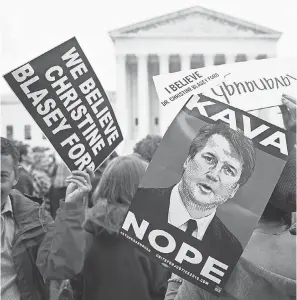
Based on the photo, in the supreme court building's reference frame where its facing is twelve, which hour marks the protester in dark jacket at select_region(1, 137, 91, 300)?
The protester in dark jacket is roughly at 12 o'clock from the supreme court building.

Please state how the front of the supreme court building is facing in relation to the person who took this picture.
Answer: facing the viewer

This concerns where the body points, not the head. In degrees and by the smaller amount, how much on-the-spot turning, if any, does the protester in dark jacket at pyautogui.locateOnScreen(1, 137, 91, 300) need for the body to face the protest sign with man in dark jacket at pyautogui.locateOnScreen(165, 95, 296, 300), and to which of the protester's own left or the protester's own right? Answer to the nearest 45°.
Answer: approximately 45° to the protester's own left

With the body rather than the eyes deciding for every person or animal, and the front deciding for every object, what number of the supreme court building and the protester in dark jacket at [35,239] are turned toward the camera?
2

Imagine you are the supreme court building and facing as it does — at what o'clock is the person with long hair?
The person with long hair is roughly at 12 o'clock from the supreme court building.

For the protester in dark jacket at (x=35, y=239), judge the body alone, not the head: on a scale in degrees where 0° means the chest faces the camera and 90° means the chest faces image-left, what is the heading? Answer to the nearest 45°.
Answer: approximately 0°

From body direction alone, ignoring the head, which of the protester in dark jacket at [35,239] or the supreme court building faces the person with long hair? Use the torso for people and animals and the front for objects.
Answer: the supreme court building

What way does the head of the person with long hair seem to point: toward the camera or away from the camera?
away from the camera
